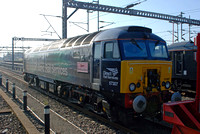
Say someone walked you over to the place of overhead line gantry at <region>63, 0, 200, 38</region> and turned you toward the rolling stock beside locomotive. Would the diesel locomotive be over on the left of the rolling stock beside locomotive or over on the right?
right

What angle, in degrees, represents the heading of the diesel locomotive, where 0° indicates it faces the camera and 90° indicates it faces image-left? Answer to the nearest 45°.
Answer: approximately 315°

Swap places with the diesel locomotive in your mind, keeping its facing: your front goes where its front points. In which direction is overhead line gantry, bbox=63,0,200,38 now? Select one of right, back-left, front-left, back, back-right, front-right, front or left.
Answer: back-left

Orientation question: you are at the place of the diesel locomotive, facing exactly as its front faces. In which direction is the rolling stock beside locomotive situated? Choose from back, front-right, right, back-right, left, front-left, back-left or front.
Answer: left
